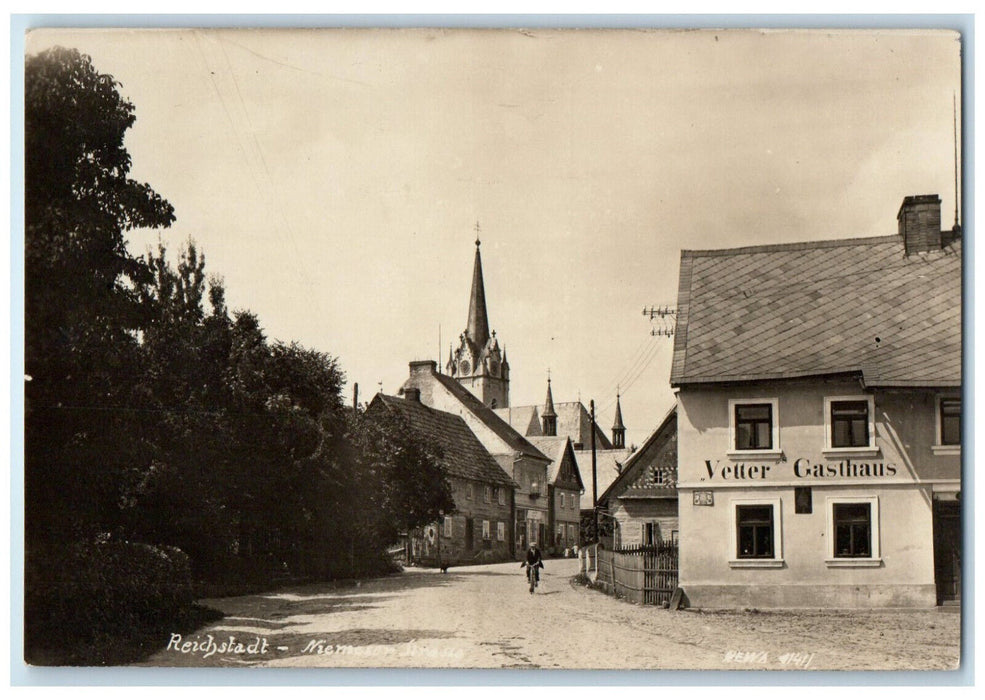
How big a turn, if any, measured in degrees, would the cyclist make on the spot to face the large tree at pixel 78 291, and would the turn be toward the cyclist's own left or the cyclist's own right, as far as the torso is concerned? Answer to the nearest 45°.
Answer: approximately 45° to the cyclist's own right

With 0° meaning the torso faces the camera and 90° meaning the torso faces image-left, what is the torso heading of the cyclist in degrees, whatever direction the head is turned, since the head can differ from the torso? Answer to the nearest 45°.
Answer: approximately 0°

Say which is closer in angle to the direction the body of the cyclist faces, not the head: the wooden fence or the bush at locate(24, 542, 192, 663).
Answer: the bush
